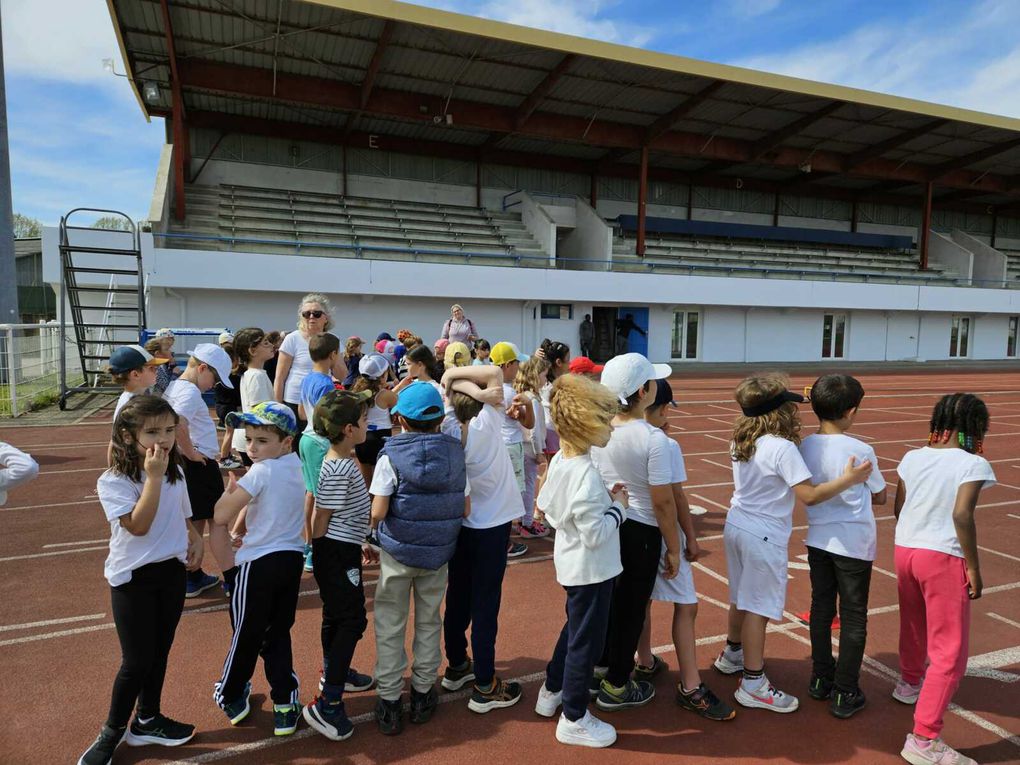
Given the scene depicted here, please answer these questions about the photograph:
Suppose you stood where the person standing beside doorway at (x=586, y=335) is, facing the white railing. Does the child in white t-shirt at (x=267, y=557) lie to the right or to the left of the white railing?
left

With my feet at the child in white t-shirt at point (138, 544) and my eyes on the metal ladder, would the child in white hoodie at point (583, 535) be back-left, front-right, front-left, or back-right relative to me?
back-right

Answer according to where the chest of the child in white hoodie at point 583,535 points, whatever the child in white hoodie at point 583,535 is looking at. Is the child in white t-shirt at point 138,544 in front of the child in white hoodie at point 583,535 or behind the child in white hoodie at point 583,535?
behind

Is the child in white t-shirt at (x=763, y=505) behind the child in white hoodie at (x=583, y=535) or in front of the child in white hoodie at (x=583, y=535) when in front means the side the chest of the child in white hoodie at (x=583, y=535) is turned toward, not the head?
in front

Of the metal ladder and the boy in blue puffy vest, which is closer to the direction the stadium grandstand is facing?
the boy in blue puffy vest

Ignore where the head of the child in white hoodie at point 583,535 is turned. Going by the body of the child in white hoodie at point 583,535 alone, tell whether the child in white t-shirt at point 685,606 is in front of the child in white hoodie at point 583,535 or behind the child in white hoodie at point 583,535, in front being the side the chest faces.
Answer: in front

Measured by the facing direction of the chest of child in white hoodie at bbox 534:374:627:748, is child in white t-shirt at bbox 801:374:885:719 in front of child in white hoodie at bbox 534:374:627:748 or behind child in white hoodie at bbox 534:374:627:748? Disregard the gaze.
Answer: in front

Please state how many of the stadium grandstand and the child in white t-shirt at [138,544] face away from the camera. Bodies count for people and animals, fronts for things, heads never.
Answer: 0

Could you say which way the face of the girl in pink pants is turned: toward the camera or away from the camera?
away from the camera

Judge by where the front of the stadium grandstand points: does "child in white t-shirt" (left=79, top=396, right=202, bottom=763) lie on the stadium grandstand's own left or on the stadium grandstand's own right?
on the stadium grandstand's own right
